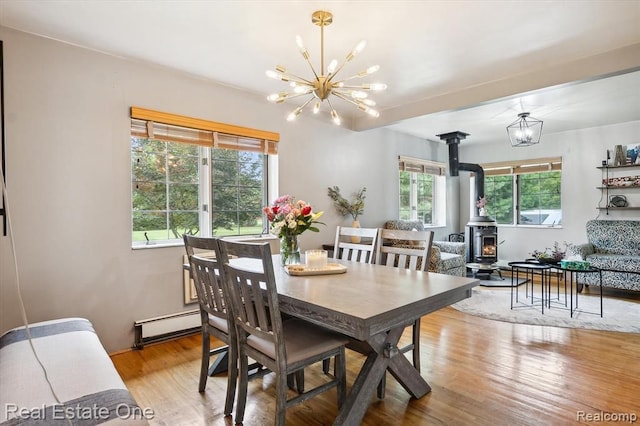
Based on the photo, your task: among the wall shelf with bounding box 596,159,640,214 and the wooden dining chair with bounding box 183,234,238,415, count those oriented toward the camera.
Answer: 1

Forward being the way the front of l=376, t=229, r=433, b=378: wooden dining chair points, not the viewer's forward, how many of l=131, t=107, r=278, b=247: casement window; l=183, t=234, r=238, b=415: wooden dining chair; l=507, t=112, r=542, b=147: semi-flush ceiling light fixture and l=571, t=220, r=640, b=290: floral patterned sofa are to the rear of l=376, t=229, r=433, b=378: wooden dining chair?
2

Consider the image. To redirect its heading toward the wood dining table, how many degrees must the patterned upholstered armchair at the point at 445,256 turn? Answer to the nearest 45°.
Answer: approximately 45° to its right

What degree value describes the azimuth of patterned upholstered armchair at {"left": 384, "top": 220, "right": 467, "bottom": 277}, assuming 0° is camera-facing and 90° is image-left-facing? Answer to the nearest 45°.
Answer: approximately 315°

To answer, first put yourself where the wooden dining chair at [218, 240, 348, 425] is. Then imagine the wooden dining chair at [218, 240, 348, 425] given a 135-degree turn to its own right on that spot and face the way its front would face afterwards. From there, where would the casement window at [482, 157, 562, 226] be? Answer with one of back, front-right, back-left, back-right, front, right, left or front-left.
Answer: back-left

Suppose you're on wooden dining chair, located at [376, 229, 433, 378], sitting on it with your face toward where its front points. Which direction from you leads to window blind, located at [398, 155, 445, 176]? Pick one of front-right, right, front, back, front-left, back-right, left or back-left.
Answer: back-right

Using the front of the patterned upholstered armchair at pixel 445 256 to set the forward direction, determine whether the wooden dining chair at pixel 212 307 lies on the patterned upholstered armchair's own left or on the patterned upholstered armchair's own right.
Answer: on the patterned upholstered armchair's own right

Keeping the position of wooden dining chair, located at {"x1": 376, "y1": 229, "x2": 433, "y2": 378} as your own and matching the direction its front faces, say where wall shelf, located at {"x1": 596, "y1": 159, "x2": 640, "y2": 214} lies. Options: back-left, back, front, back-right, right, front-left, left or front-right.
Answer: back

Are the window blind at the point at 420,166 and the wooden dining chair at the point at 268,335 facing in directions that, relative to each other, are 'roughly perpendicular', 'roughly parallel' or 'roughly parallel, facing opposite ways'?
roughly perpendicular

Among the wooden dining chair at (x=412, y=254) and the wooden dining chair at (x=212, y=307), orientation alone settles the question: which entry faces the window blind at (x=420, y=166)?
the wooden dining chair at (x=212, y=307)

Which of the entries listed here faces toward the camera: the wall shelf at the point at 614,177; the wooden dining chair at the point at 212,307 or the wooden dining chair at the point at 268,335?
the wall shelf

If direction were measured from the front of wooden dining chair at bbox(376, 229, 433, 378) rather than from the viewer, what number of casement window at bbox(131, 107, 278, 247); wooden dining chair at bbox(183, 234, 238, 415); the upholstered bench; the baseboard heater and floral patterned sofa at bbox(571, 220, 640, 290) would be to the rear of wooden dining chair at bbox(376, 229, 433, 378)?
1

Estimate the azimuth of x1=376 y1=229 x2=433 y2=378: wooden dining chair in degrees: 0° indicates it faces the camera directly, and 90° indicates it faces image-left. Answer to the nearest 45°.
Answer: approximately 45°

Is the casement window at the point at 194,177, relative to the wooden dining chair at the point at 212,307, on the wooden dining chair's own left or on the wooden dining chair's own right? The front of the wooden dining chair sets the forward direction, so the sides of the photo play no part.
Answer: on the wooden dining chair's own left

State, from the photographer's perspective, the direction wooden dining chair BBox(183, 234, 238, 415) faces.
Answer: facing away from the viewer and to the right of the viewer

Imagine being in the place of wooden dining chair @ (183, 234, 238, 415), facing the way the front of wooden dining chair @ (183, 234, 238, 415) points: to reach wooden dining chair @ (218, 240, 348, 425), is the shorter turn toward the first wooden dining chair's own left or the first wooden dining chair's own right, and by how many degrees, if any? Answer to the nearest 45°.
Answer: approximately 90° to the first wooden dining chair's own right

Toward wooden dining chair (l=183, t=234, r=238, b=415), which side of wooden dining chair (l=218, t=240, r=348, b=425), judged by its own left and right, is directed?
left
